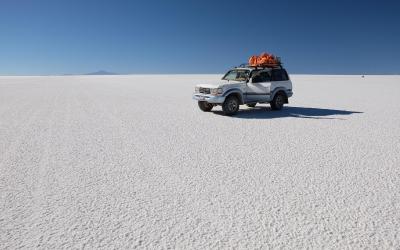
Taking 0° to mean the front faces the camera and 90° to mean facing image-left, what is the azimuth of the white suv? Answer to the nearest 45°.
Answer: approximately 45°
